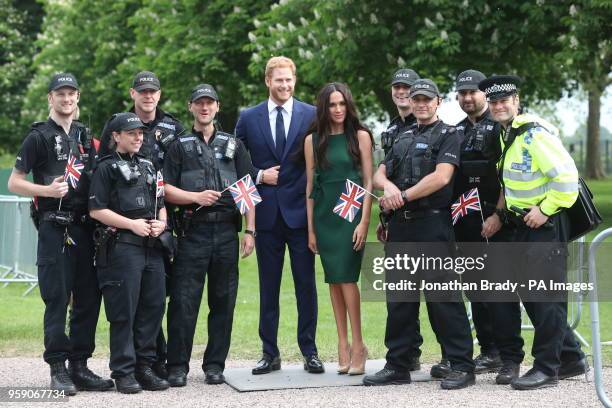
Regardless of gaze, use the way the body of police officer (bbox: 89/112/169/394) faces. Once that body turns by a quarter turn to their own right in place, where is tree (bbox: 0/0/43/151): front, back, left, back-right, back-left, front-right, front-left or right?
back-right

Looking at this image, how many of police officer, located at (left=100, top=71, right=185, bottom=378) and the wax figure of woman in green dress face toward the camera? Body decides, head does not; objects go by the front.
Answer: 2

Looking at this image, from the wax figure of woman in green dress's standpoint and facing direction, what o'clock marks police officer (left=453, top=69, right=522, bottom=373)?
The police officer is roughly at 9 o'clock from the wax figure of woman in green dress.

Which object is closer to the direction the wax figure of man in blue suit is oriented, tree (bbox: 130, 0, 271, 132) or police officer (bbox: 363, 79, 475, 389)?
the police officer

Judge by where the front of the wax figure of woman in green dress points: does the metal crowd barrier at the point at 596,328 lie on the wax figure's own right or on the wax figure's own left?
on the wax figure's own left

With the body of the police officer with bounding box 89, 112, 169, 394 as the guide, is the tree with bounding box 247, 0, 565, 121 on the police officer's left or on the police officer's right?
on the police officer's left

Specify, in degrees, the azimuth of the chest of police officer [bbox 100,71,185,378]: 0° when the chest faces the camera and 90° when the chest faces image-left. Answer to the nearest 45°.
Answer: approximately 0°

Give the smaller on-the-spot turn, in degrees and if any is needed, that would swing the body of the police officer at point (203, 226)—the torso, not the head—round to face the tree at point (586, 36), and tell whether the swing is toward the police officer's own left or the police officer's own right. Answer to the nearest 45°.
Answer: approximately 135° to the police officer's own left

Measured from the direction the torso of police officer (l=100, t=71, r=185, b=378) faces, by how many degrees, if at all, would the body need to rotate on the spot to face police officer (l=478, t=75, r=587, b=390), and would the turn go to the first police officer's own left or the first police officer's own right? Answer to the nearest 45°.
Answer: approximately 90° to the first police officer's own left
